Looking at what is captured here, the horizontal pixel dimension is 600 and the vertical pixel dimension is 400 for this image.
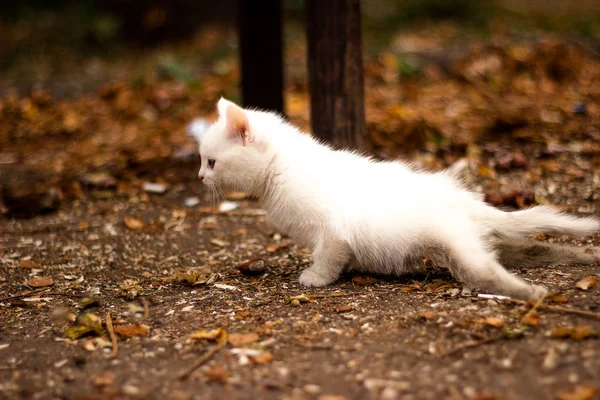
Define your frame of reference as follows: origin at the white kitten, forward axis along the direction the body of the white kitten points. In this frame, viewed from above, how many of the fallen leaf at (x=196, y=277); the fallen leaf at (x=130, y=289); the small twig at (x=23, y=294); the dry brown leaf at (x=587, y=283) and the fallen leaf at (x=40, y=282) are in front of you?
4

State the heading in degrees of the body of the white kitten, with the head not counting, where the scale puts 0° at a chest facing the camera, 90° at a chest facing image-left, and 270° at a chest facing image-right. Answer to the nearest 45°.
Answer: approximately 90°

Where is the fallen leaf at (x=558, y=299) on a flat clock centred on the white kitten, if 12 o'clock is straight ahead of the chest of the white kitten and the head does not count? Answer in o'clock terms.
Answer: The fallen leaf is roughly at 7 o'clock from the white kitten.

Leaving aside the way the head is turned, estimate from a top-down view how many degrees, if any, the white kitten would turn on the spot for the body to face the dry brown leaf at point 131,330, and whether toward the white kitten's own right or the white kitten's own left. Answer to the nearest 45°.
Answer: approximately 45° to the white kitten's own left

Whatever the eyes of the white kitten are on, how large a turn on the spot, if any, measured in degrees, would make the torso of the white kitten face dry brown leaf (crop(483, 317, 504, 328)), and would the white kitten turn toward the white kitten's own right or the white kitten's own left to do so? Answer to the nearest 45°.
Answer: approximately 135° to the white kitten's own left

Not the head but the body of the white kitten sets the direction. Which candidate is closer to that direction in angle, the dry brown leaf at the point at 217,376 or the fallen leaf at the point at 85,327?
the fallen leaf

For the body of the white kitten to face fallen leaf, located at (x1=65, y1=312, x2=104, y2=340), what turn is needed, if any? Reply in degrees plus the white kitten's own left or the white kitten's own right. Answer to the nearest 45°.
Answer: approximately 45° to the white kitten's own left

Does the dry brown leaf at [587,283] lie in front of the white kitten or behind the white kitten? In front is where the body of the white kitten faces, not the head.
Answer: behind

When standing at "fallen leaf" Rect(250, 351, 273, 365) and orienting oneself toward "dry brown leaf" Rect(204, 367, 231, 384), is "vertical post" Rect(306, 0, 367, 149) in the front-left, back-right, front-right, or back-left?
back-right
